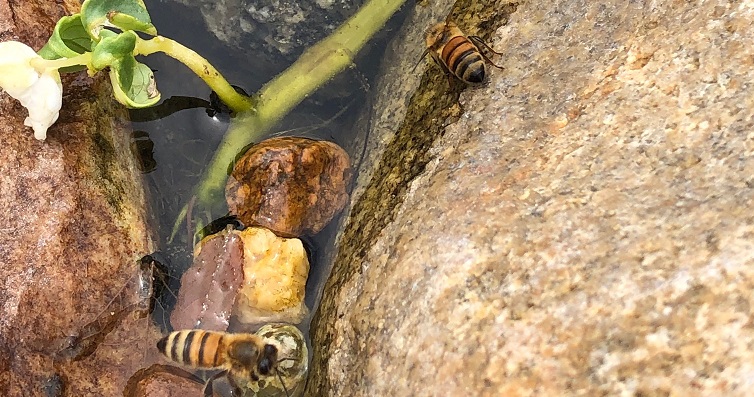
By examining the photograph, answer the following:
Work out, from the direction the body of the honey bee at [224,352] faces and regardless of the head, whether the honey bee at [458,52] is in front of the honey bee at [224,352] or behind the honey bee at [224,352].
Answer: in front

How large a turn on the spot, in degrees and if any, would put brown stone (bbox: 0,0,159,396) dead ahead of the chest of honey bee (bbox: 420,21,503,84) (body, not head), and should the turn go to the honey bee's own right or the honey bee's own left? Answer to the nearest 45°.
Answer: approximately 45° to the honey bee's own left

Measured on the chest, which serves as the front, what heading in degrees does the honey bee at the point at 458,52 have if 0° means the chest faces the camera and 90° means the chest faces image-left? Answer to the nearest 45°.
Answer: approximately 135°

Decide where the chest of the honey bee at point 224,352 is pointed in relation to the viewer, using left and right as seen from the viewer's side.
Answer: facing to the right of the viewer

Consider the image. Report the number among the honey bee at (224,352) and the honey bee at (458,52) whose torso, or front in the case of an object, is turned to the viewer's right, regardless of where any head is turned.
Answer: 1

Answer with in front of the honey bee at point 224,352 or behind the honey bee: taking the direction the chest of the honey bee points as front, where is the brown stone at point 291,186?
in front

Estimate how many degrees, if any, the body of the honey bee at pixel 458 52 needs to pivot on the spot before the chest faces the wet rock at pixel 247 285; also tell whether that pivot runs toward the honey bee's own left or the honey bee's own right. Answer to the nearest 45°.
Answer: approximately 45° to the honey bee's own left

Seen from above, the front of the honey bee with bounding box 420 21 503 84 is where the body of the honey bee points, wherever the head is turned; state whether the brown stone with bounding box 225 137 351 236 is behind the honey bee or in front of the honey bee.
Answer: in front

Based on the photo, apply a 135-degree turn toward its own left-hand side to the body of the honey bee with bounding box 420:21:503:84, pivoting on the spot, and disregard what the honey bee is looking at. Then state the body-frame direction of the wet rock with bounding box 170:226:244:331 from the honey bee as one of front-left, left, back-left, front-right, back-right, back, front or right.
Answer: right

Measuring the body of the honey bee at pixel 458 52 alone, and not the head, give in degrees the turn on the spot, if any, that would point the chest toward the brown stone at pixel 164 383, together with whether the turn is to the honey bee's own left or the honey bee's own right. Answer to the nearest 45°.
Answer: approximately 45° to the honey bee's own left
